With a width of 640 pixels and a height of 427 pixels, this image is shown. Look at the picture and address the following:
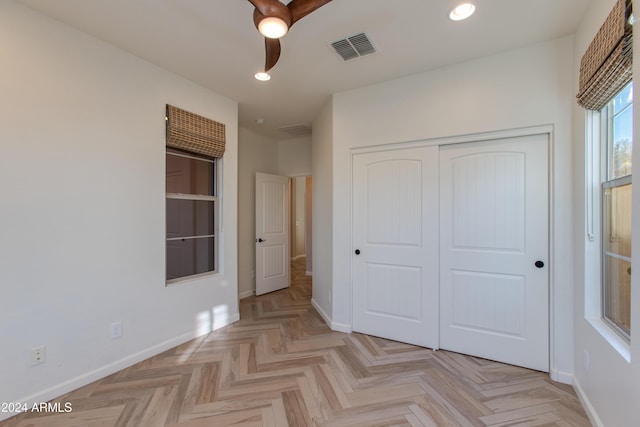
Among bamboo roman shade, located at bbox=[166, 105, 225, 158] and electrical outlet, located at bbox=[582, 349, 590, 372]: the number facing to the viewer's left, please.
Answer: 1

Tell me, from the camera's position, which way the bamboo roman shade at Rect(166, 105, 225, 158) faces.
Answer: facing the viewer and to the right of the viewer

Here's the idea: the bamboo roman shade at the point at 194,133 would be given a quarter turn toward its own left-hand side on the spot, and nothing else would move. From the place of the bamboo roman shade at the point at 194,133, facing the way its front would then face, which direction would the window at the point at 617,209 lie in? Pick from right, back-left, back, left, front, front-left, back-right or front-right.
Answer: right

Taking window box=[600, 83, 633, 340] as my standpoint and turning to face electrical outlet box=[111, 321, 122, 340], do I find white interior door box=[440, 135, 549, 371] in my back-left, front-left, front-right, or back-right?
front-right

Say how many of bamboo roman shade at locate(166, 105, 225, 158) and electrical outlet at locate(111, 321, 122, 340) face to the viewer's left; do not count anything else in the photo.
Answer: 0

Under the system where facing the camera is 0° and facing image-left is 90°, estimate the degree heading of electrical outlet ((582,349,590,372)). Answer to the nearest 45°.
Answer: approximately 90°

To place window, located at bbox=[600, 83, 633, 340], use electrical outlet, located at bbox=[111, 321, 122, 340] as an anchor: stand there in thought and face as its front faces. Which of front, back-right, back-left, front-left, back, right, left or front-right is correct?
front

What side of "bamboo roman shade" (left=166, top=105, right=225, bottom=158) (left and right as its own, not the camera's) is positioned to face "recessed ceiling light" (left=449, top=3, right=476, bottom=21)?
front

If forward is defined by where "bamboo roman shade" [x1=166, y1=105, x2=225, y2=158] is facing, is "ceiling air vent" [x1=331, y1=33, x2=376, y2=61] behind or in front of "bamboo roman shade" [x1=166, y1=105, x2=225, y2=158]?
in front

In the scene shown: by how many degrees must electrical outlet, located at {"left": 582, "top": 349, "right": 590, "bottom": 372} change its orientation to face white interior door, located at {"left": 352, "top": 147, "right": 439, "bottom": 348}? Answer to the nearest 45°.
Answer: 0° — it already faces it
